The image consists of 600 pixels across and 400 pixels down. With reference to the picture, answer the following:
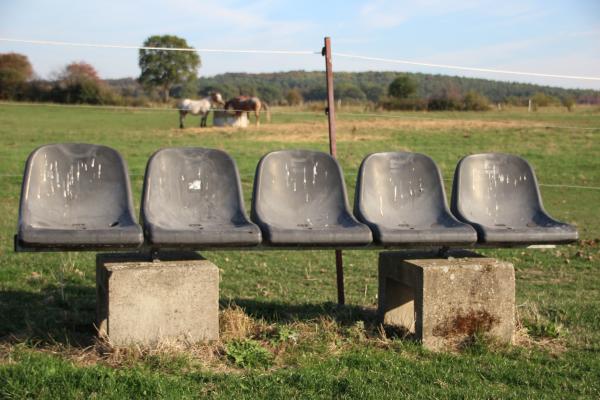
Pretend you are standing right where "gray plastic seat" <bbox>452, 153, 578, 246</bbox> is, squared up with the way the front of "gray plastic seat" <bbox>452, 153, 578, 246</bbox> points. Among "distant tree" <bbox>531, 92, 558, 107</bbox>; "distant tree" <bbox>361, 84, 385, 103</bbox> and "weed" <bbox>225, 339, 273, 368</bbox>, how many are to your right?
1

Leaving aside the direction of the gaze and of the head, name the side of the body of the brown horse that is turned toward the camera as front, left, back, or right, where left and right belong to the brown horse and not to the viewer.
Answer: left

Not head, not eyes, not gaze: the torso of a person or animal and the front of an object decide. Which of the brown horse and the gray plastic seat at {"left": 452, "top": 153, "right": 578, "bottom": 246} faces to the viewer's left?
the brown horse

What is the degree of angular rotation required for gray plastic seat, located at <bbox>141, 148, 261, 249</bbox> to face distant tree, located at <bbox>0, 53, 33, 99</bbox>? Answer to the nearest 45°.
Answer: approximately 180°

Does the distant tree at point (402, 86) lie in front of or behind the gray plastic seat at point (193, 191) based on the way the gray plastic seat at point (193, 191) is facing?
behind

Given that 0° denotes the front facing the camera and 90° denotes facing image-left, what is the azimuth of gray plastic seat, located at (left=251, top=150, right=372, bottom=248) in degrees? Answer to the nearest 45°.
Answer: approximately 0°

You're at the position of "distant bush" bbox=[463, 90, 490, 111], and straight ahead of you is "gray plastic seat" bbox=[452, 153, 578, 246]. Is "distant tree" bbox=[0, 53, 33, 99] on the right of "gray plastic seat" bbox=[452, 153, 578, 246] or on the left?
right

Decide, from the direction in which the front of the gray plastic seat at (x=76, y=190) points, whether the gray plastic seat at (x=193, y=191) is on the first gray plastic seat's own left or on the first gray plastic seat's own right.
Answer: on the first gray plastic seat's own left

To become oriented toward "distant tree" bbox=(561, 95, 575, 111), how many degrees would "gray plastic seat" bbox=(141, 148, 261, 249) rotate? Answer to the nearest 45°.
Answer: approximately 135° to its left

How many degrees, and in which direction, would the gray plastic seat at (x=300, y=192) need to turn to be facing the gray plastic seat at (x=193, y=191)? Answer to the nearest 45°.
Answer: approximately 90° to its right

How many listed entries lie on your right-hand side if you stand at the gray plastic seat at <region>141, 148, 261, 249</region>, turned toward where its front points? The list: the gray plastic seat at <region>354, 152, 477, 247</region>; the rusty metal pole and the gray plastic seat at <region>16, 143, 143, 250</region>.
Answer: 1

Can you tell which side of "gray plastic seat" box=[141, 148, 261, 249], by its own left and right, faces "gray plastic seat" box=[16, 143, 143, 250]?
right

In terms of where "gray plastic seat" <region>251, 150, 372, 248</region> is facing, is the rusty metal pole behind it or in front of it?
behind

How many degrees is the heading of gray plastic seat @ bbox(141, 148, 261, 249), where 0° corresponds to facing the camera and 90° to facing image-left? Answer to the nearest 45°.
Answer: approximately 0°
